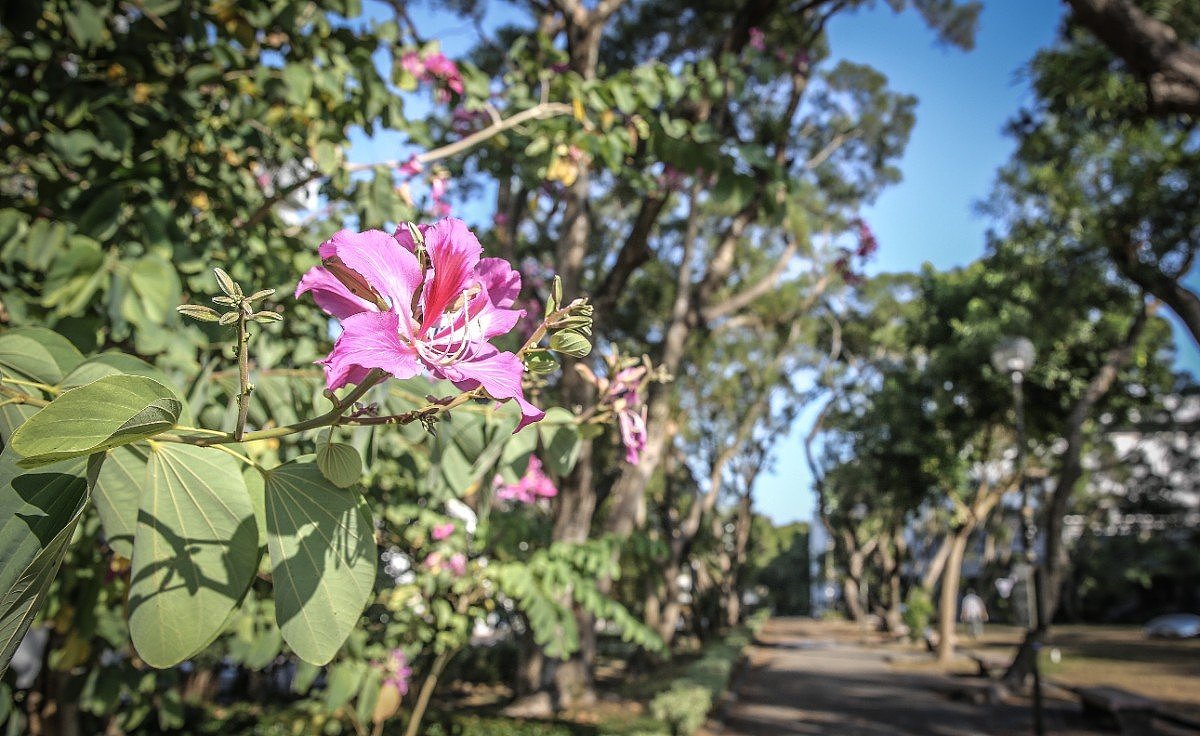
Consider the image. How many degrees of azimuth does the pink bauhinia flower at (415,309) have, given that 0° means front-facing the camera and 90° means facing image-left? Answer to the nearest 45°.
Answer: approximately 315°

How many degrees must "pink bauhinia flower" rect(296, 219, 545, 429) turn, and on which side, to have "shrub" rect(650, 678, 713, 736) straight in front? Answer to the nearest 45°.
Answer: approximately 135° to its left

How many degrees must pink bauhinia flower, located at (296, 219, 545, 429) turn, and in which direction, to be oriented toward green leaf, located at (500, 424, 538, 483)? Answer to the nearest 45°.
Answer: approximately 135° to its left

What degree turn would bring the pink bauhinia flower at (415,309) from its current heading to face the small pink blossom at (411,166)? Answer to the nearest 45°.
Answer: approximately 135° to its left

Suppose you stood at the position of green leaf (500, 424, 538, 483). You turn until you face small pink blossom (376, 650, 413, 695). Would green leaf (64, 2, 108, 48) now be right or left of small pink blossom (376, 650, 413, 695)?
left

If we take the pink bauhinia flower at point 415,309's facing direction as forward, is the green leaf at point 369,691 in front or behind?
behind

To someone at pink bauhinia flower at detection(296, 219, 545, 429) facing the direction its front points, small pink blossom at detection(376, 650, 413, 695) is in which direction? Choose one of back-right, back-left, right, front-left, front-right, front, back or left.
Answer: back-left

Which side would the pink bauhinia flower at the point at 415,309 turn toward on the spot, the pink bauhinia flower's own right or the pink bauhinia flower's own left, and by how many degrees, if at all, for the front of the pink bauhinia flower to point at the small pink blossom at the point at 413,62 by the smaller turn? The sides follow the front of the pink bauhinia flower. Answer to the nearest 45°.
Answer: approximately 135° to the pink bauhinia flower's own left
